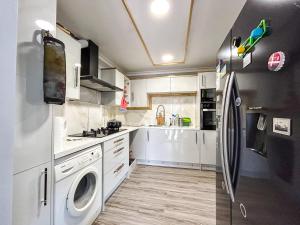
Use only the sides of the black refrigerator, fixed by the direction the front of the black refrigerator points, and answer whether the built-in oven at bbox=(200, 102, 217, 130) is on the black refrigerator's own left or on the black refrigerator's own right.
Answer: on the black refrigerator's own right

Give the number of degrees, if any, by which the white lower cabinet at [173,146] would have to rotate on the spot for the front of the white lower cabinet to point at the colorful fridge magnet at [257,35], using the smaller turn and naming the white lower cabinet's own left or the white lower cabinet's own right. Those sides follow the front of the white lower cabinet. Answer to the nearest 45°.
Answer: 0° — it already faces it

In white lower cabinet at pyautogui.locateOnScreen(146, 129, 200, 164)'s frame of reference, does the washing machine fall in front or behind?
in front

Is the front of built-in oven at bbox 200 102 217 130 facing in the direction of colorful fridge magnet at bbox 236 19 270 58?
yes

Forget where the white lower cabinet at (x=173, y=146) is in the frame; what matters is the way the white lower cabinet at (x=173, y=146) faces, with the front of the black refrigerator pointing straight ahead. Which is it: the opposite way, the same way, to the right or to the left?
to the left

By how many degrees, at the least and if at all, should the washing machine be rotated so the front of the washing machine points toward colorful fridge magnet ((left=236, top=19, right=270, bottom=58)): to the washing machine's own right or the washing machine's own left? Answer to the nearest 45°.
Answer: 0° — it already faces it

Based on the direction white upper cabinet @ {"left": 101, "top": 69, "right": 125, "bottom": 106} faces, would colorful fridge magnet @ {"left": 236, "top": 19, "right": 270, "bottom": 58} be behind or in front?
in front

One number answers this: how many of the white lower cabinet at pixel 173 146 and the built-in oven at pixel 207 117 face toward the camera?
2

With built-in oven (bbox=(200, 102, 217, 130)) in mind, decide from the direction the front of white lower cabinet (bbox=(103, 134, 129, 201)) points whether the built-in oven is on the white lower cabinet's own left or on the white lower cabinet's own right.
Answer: on the white lower cabinet's own left

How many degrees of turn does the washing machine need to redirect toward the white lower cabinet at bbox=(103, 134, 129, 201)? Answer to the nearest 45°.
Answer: approximately 90° to its left

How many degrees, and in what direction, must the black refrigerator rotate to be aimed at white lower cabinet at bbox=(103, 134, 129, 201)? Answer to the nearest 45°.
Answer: approximately 90° to its right

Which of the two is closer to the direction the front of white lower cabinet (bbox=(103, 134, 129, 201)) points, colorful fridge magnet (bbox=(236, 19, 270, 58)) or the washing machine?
the colorful fridge magnet

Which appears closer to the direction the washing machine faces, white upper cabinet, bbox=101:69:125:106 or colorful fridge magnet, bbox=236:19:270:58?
the colorful fridge magnet

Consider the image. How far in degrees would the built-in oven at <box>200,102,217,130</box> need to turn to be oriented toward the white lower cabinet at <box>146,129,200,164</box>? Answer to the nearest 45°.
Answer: approximately 90° to its right
